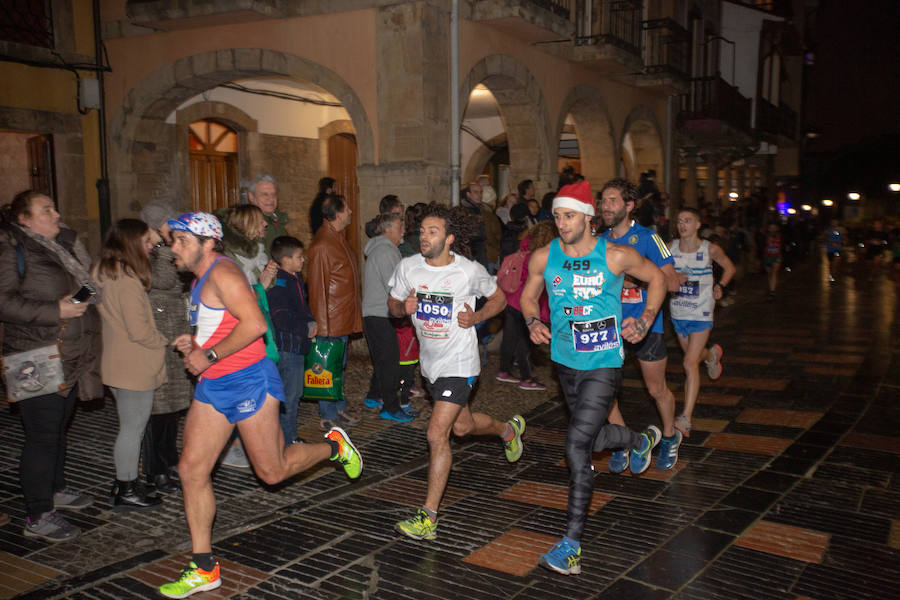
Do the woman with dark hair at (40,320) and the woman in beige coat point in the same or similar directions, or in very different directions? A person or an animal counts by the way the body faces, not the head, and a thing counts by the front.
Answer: same or similar directions

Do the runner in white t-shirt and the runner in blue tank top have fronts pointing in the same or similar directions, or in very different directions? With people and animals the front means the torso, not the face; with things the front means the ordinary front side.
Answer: same or similar directions

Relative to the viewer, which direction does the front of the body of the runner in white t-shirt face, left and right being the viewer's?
facing the viewer and to the left of the viewer

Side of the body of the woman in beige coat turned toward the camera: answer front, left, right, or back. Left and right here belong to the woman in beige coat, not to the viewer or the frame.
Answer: right

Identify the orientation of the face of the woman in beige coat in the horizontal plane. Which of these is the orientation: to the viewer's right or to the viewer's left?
to the viewer's right

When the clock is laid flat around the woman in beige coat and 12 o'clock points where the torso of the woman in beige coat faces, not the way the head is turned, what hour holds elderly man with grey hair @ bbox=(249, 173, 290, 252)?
The elderly man with grey hair is roughly at 10 o'clock from the woman in beige coat.

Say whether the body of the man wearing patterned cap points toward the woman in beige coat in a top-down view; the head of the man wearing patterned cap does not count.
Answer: no

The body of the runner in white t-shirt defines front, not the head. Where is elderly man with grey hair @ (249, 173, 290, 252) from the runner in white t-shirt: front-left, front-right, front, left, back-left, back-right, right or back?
right

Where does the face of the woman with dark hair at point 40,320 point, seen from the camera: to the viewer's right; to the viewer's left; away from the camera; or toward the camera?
to the viewer's right

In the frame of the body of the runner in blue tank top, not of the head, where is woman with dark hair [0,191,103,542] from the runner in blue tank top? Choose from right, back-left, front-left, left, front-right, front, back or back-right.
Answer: front-right

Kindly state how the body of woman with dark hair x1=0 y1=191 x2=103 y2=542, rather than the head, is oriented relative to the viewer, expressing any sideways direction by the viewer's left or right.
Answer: facing to the right of the viewer

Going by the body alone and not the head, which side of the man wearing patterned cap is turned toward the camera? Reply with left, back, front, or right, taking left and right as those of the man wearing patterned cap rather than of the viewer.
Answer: left

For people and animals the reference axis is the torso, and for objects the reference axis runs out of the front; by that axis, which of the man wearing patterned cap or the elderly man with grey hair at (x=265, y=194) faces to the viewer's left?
the man wearing patterned cap

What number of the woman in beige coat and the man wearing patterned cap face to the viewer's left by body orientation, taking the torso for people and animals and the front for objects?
1

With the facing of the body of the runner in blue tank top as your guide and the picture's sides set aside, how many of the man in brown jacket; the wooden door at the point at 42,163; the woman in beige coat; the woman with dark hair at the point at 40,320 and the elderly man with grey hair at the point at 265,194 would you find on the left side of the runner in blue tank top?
0

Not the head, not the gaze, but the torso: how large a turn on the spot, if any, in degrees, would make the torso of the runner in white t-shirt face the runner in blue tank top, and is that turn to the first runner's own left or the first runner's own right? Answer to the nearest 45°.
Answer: approximately 135° to the first runner's own left

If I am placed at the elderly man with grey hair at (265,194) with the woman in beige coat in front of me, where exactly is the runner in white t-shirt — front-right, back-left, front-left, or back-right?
front-left

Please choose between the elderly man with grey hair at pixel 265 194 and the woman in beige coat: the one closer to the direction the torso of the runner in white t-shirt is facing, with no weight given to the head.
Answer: the woman in beige coat

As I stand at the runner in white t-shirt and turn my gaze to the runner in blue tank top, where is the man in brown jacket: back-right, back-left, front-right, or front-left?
back-left
